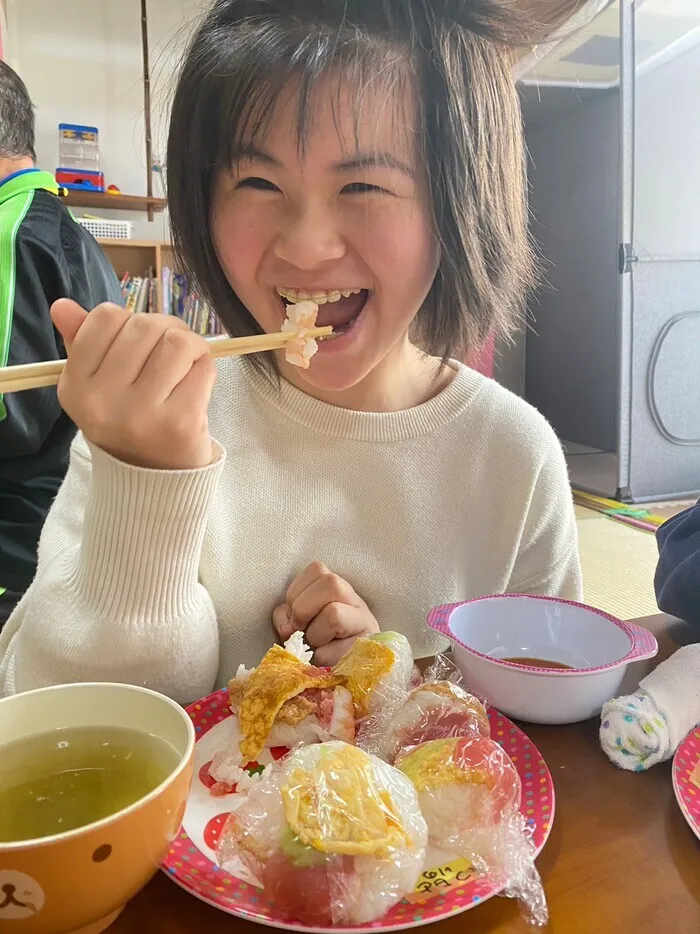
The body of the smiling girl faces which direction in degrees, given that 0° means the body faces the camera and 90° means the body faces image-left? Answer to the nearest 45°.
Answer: approximately 0°
